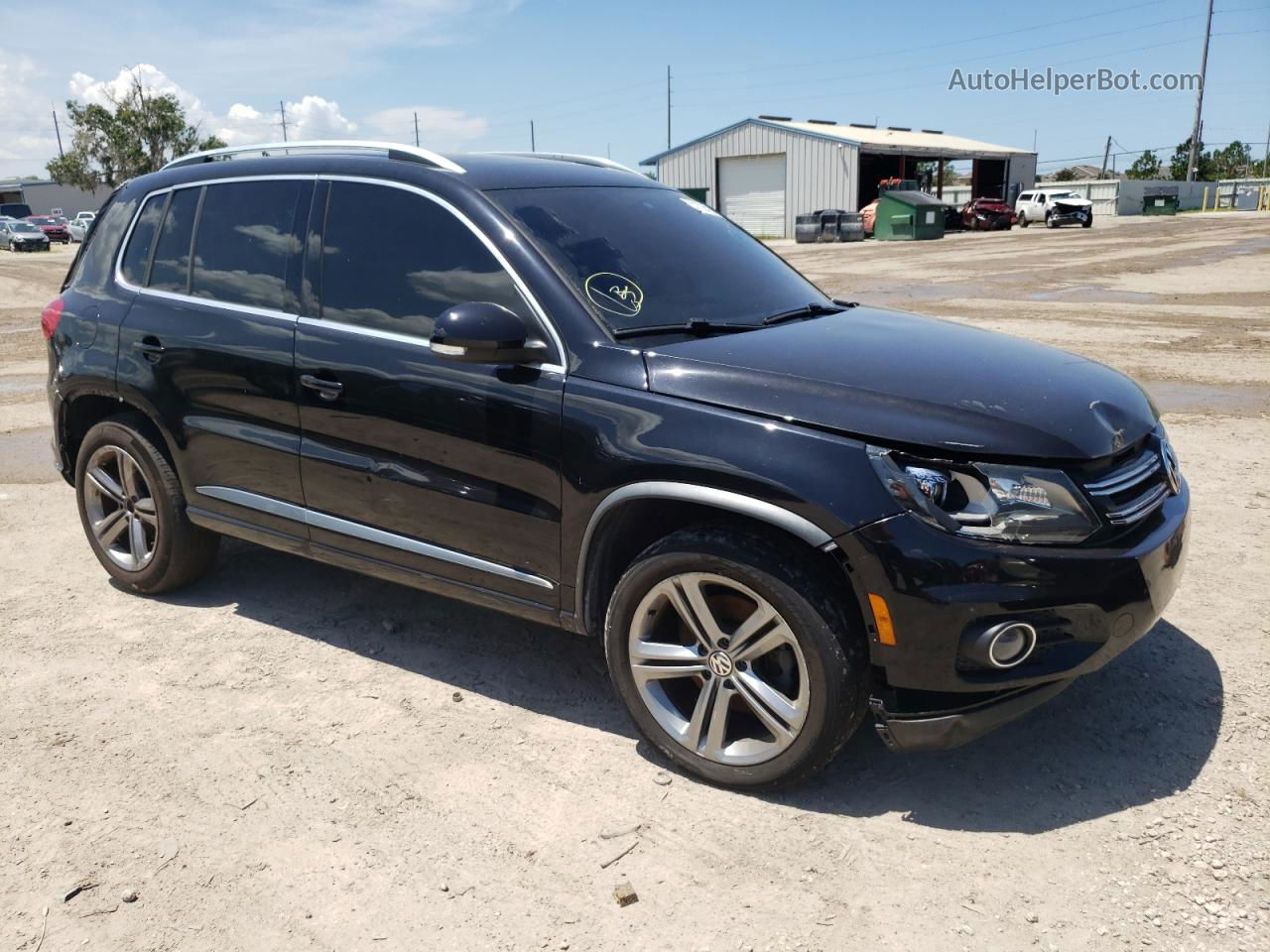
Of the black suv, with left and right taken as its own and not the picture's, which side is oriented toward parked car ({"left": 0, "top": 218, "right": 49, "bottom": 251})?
back

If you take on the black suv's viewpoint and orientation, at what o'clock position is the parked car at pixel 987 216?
The parked car is roughly at 8 o'clock from the black suv.

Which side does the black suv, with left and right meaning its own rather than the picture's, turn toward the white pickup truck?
left

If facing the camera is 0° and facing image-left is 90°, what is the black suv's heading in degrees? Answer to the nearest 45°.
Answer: approximately 315°

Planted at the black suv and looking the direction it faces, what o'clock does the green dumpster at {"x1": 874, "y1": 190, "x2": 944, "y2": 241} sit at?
The green dumpster is roughly at 8 o'clock from the black suv.
